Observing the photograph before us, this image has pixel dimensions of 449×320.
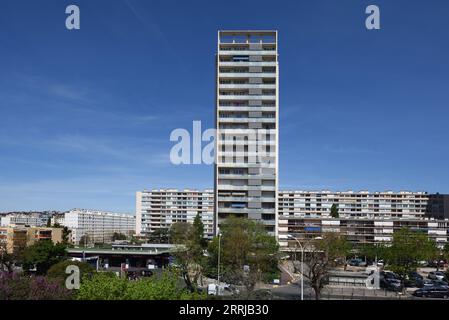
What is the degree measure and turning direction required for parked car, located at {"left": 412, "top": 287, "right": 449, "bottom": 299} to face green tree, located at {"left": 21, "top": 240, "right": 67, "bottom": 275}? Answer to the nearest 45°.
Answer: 0° — it already faces it

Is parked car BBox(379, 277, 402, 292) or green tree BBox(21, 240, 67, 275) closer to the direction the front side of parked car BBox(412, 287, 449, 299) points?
the green tree

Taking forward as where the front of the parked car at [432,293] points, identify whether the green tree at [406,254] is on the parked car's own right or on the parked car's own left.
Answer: on the parked car's own right

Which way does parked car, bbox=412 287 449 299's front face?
to the viewer's left

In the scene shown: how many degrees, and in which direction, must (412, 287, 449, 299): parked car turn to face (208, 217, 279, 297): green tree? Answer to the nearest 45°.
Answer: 0° — it already faces it
